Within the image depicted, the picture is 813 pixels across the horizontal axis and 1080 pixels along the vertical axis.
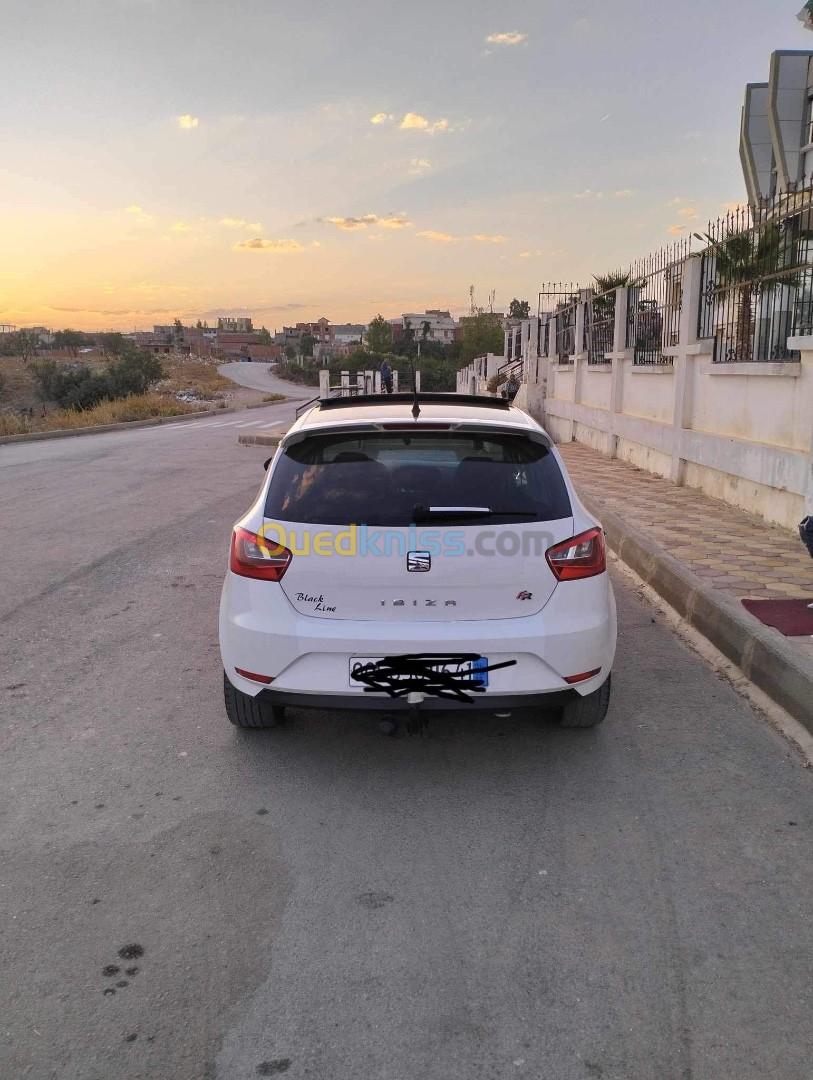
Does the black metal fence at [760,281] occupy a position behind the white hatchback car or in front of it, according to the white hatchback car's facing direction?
in front

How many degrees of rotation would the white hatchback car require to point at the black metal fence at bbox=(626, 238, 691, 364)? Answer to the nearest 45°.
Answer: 0° — it already faces it

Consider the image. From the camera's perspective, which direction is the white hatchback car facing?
away from the camera

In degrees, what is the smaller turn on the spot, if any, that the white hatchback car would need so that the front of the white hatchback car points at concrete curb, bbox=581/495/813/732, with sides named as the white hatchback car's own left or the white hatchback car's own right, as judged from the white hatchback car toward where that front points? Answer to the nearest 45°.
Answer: approximately 45° to the white hatchback car's own right

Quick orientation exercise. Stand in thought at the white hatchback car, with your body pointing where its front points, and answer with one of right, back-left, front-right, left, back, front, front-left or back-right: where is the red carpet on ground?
front-right

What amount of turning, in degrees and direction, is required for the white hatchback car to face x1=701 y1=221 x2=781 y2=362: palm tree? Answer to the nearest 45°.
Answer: approximately 45° to its right

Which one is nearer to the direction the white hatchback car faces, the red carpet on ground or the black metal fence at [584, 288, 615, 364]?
the black metal fence

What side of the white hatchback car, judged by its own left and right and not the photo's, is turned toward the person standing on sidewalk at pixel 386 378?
front
